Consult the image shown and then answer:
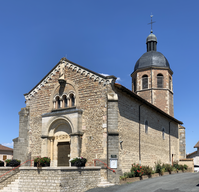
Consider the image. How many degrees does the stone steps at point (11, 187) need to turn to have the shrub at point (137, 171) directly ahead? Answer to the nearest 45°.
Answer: approximately 180°

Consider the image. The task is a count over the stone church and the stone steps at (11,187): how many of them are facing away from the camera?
0

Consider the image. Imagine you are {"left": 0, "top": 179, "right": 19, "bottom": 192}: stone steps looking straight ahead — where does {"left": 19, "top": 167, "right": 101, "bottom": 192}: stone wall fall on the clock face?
The stone wall is roughly at 8 o'clock from the stone steps.

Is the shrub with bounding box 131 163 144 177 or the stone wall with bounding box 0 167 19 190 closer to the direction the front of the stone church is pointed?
the stone wall

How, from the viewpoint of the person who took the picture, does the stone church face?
facing the viewer and to the left of the viewer

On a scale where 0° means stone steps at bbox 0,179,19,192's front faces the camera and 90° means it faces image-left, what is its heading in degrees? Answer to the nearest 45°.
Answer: approximately 90°
